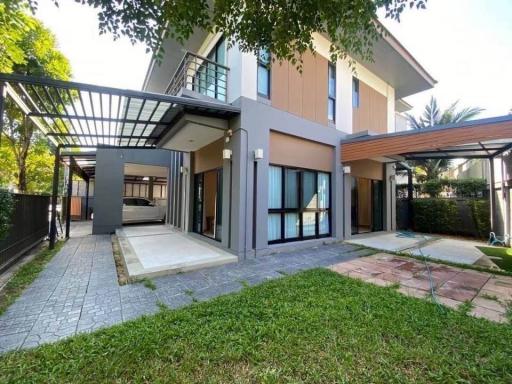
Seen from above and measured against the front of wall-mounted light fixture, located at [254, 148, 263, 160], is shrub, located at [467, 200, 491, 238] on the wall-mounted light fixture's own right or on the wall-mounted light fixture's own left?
on the wall-mounted light fixture's own left

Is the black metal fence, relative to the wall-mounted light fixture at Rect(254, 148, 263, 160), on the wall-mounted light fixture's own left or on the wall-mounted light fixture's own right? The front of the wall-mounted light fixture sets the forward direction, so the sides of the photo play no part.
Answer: on the wall-mounted light fixture's own right

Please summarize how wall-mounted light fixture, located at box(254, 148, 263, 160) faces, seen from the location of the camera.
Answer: facing the viewer and to the right of the viewer

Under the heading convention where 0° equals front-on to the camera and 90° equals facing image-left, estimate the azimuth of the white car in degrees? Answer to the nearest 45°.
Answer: approximately 270°

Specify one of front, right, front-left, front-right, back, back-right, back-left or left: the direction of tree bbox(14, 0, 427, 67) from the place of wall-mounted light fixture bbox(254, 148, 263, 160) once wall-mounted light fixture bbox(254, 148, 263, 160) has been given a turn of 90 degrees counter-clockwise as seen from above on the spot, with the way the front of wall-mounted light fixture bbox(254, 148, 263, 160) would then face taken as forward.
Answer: back-right

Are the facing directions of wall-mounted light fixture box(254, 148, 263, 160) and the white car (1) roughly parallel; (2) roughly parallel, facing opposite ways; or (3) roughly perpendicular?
roughly perpendicular

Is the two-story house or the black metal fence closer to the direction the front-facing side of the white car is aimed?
the two-story house

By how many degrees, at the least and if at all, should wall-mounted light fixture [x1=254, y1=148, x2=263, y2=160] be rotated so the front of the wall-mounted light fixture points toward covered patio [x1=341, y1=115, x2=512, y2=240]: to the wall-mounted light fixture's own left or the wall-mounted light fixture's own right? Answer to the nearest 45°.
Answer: approximately 45° to the wall-mounted light fixture's own left

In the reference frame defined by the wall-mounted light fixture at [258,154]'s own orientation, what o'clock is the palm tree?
The palm tree is roughly at 9 o'clock from the wall-mounted light fixture.

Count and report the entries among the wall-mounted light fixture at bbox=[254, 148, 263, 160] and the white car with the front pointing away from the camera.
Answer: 0
